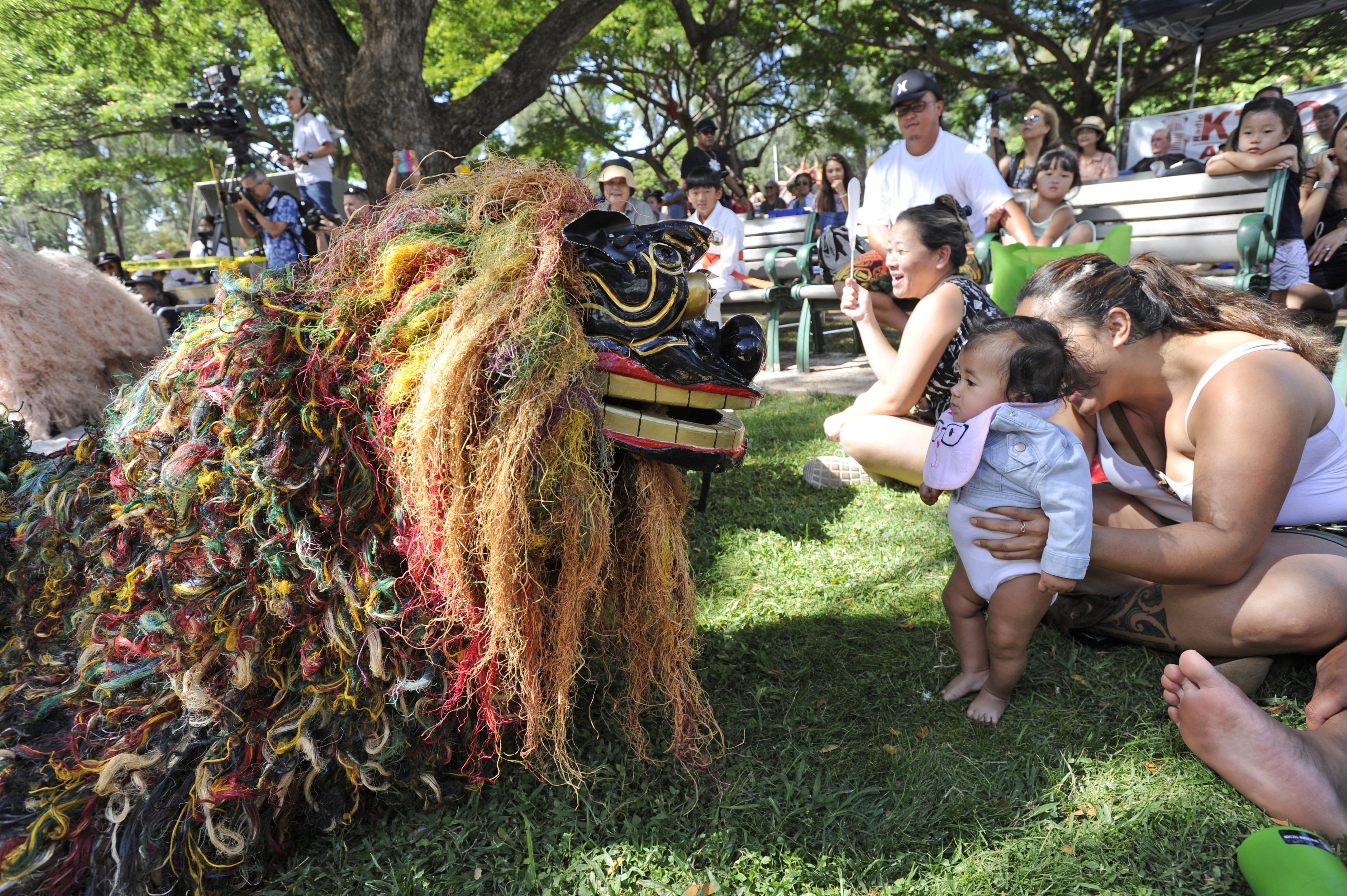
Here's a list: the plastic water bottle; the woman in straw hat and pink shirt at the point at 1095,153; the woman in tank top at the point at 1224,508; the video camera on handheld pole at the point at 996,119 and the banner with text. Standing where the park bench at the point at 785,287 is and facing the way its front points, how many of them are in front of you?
2

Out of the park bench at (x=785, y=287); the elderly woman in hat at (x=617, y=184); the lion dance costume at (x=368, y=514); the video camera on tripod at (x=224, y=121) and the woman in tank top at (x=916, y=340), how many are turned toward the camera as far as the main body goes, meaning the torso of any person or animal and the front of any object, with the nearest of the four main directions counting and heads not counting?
2

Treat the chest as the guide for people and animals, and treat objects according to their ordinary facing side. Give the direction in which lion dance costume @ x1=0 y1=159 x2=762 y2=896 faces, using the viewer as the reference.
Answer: facing to the right of the viewer

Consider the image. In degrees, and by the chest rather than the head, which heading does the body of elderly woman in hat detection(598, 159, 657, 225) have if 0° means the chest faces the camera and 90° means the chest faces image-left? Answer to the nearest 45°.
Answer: approximately 0°

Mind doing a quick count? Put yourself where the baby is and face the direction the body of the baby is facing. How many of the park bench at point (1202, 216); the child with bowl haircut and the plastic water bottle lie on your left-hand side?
1

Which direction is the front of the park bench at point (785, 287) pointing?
toward the camera

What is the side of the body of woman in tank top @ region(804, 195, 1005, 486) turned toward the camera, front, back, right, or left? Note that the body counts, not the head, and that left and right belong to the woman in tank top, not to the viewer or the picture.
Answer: left

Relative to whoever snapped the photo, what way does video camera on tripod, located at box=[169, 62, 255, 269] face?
facing to the left of the viewer

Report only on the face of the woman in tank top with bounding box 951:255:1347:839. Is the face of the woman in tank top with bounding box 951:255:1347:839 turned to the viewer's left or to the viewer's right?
to the viewer's left

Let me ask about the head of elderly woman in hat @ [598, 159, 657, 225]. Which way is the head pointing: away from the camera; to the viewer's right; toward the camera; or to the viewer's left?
toward the camera

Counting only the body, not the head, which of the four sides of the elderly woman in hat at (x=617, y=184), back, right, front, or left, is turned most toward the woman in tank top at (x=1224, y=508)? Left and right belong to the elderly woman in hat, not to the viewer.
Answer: front

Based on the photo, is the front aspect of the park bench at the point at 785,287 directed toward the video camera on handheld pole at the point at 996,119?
no

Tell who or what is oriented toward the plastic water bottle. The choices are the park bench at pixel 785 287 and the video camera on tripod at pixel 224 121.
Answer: the park bench

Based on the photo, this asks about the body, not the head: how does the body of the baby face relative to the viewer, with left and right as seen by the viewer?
facing the viewer and to the left of the viewer

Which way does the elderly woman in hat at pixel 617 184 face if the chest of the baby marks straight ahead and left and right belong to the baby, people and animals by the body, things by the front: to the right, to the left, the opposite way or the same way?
to the left

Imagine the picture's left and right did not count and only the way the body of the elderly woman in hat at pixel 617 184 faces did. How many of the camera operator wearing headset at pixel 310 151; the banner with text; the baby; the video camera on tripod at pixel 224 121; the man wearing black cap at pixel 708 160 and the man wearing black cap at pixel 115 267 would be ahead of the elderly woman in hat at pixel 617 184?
1

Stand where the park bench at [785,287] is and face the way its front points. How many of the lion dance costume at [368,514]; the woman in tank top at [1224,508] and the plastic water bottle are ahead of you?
3

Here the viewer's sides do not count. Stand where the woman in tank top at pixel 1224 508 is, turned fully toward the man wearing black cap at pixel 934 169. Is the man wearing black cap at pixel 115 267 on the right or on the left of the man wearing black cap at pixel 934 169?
left

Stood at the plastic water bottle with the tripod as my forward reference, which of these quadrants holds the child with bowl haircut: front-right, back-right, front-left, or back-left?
front-right
